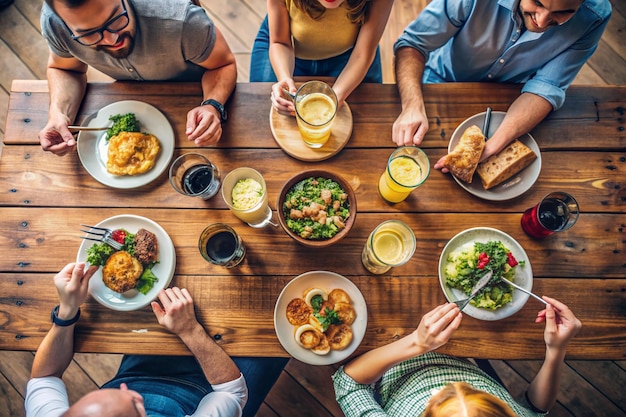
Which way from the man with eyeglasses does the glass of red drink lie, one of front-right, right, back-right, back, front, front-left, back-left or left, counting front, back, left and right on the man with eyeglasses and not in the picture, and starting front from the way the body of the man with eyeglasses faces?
front-left

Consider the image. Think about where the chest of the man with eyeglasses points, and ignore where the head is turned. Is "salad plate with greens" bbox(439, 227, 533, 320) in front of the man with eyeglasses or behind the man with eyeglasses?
in front

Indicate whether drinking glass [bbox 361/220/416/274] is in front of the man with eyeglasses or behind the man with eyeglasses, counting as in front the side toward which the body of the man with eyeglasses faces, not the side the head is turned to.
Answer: in front

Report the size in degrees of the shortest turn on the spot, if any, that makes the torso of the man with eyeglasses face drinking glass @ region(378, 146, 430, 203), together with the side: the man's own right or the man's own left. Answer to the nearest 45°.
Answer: approximately 45° to the man's own left

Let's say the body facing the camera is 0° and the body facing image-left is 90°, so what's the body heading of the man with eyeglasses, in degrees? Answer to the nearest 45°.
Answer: approximately 0°
